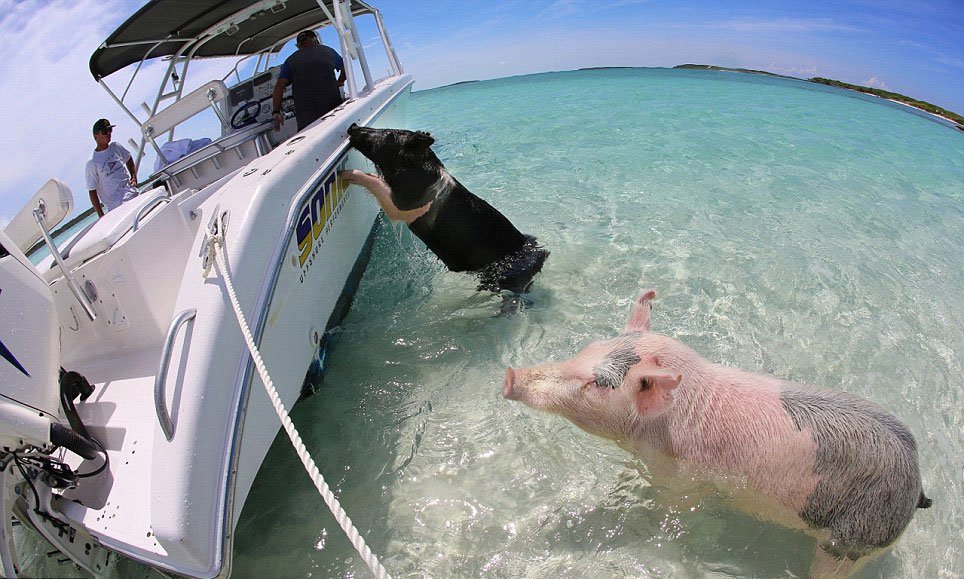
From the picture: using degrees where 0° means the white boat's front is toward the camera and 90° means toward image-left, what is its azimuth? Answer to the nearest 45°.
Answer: approximately 225°

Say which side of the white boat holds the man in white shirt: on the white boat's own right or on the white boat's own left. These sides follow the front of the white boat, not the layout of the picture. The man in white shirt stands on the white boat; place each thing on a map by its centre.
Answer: on the white boat's own left

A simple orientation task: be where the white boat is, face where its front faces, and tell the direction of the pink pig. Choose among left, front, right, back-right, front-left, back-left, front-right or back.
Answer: right

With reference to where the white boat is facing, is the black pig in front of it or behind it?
in front
